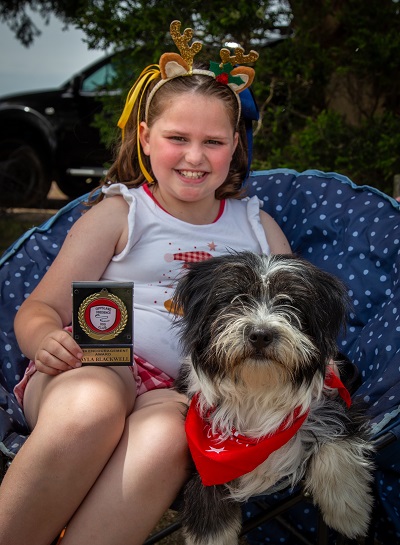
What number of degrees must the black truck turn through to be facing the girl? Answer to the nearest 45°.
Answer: approximately 90° to its left

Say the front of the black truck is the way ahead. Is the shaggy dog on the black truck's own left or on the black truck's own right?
on the black truck's own left

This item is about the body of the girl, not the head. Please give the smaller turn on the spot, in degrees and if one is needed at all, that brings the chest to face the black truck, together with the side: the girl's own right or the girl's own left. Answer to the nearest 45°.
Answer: approximately 180°

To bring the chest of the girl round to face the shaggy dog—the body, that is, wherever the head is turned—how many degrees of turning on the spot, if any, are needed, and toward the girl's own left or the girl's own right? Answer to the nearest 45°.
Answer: approximately 45° to the girl's own left

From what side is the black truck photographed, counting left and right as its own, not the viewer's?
left

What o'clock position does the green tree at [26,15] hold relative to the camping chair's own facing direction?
The green tree is roughly at 5 o'clock from the camping chair.

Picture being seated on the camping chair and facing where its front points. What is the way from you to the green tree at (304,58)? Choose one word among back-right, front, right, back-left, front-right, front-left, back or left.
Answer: back

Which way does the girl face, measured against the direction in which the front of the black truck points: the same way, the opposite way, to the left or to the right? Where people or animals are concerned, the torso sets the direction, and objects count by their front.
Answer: to the left

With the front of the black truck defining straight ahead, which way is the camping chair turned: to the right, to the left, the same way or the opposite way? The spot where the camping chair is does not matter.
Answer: to the left
